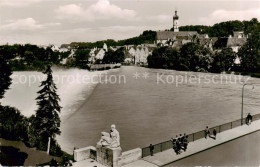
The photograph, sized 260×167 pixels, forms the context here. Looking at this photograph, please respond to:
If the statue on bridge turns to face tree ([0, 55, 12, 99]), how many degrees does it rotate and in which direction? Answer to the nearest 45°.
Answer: approximately 90° to its right

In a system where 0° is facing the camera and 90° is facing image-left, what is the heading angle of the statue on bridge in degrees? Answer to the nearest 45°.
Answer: approximately 45°

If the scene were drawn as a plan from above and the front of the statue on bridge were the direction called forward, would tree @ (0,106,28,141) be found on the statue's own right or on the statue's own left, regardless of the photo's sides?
on the statue's own right

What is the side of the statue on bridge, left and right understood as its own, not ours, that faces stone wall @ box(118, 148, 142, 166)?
back
